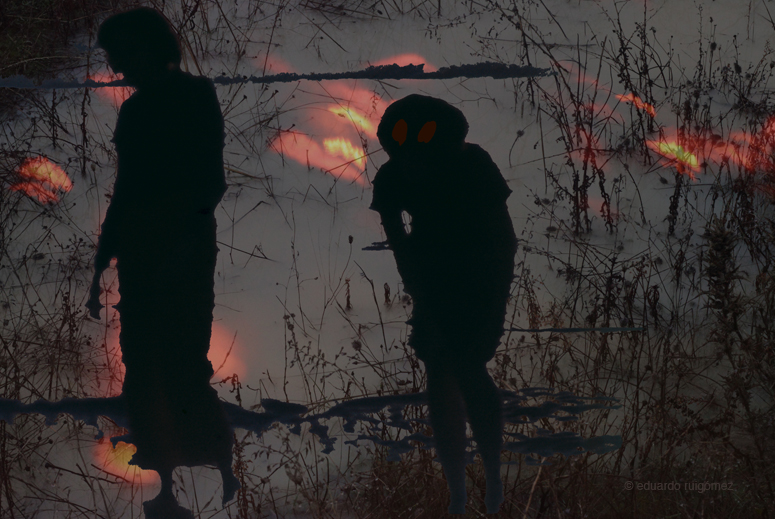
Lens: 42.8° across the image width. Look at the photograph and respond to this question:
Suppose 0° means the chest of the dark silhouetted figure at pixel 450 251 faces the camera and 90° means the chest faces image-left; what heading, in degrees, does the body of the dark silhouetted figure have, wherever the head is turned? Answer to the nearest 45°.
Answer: approximately 45°
